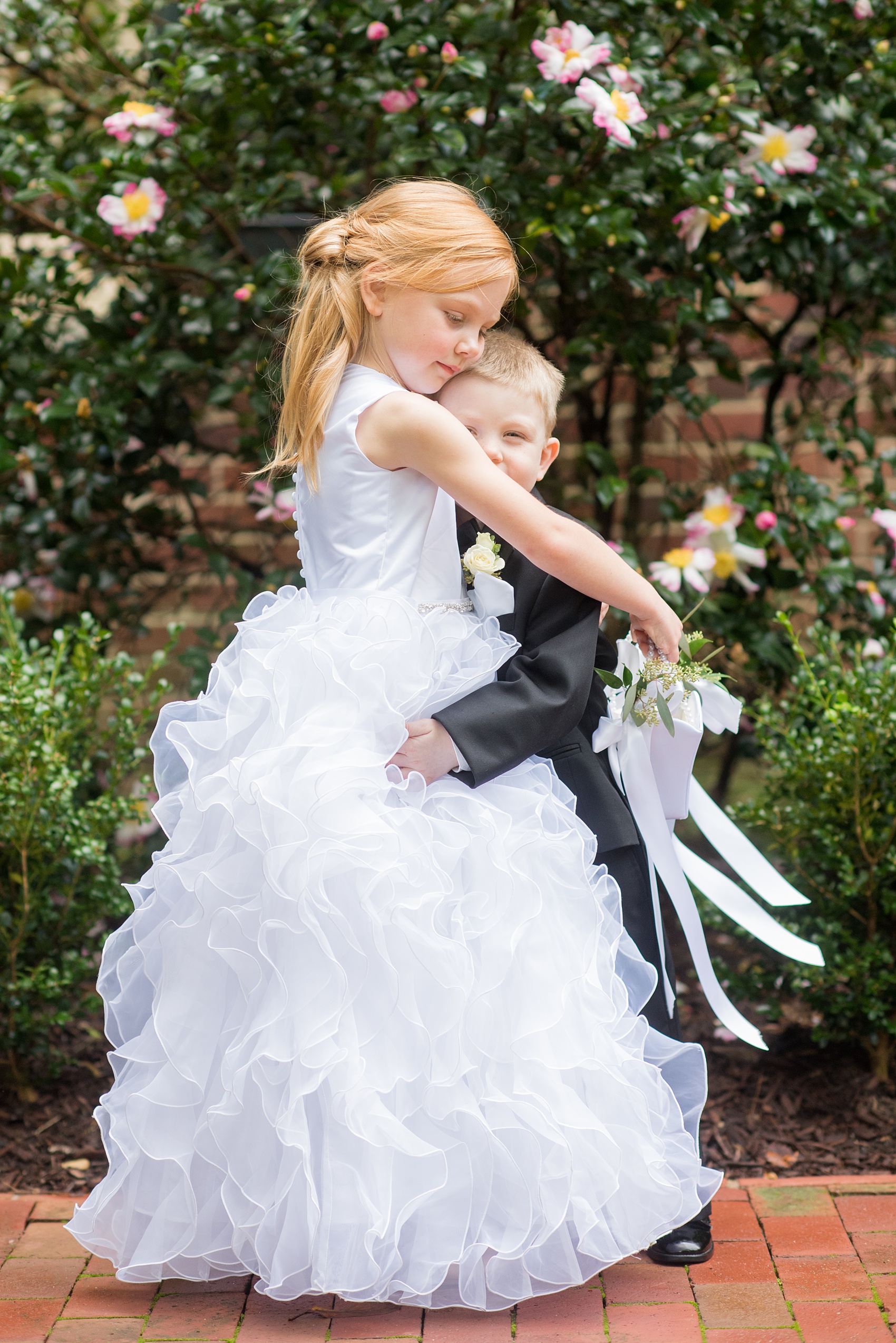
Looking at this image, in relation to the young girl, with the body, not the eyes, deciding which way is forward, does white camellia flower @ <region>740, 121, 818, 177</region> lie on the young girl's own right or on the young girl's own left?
on the young girl's own left

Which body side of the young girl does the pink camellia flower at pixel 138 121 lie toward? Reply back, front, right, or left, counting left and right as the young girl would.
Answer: left

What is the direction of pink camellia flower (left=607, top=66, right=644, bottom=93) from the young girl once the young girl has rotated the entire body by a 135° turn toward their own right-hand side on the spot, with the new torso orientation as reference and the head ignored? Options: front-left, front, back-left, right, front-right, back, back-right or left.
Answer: back-right

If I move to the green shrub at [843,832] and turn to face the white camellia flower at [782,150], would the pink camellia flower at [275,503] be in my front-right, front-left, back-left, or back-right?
front-left

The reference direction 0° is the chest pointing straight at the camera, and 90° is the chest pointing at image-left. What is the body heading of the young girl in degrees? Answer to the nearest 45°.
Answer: approximately 270°

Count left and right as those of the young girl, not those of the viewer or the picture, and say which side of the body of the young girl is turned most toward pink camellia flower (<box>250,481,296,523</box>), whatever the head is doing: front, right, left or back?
left

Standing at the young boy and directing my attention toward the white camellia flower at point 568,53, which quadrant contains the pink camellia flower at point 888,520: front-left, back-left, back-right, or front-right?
front-right

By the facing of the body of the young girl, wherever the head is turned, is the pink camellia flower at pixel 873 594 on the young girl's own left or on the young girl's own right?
on the young girl's own left

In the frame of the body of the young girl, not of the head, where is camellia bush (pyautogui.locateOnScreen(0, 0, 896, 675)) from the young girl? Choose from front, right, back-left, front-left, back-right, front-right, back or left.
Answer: left
